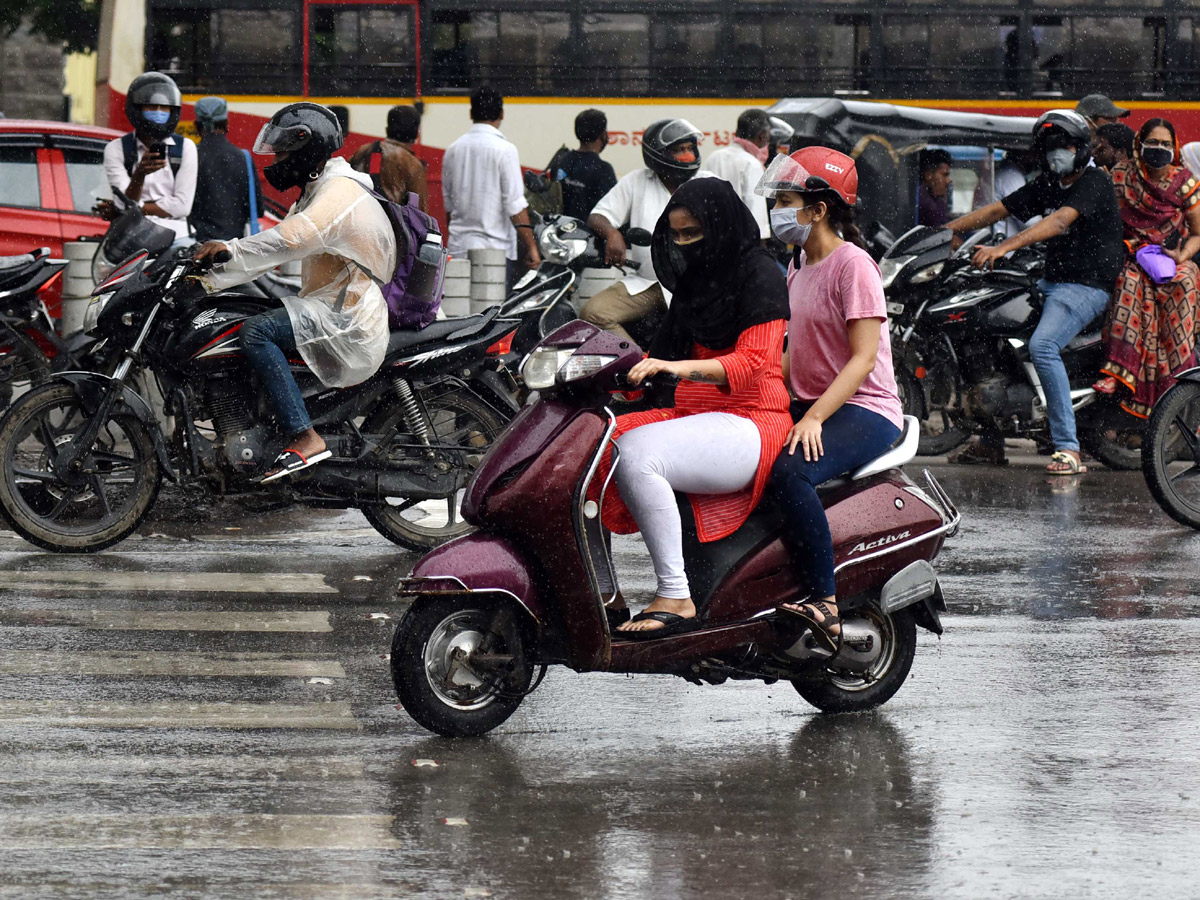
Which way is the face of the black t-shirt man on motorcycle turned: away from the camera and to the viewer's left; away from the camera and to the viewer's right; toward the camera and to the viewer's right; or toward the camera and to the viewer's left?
toward the camera and to the viewer's left

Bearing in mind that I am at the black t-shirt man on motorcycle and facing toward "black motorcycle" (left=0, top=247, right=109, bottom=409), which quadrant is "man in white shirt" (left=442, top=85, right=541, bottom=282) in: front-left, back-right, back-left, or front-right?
front-right

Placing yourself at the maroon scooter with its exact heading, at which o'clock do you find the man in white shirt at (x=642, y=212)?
The man in white shirt is roughly at 3 o'clock from the maroon scooter.

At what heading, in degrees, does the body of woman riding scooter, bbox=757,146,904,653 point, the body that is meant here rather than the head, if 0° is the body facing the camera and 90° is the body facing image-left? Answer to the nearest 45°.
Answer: approximately 90°

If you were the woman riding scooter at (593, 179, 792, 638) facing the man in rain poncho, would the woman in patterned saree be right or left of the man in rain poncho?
right

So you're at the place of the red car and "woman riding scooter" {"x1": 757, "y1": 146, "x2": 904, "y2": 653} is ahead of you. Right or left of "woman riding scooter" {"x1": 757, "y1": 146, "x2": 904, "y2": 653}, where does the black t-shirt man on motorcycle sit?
left

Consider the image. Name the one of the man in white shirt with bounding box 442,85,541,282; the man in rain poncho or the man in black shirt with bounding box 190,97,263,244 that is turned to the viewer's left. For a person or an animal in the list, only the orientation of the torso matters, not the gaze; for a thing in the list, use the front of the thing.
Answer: the man in rain poncho

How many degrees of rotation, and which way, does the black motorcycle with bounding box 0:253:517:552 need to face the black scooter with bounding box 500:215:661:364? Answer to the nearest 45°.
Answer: approximately 135° to its right

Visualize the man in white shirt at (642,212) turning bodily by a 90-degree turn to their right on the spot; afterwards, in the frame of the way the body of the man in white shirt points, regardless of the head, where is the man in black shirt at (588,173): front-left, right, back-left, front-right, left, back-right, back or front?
front-right

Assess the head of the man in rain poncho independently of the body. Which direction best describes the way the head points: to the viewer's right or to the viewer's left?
to the viewer's left

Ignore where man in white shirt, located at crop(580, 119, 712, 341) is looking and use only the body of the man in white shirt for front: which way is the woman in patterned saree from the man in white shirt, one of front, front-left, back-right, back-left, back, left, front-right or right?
back-left

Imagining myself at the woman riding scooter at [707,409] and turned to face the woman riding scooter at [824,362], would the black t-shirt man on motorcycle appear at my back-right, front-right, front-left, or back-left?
front-left

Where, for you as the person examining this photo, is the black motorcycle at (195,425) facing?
facing to the left of the viewer

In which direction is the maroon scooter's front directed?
to the viewer's left
